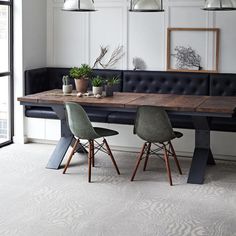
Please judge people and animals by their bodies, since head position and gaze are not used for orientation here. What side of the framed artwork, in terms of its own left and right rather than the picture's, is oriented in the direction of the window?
right

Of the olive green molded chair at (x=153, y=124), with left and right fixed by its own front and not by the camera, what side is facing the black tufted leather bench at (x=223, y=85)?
front

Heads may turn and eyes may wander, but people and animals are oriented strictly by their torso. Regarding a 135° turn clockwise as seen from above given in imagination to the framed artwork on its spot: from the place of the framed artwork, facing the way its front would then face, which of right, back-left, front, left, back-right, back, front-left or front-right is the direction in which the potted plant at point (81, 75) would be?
left

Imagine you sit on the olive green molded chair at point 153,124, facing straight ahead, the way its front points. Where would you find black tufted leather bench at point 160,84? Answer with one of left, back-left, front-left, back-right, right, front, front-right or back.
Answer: front-left

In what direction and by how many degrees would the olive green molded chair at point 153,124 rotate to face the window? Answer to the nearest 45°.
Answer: approximately 90° to its left

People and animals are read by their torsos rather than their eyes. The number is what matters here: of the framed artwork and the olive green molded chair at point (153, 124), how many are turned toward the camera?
1

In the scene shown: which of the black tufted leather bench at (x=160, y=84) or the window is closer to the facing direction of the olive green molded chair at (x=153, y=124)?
the black tufted leather bench

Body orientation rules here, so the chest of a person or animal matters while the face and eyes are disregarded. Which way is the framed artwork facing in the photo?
toward the camera

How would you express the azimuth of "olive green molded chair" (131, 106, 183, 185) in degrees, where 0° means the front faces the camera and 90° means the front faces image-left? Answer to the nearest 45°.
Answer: approximately 225°

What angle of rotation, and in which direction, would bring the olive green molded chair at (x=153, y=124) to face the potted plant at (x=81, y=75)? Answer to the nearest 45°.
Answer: approximately 90° to its left

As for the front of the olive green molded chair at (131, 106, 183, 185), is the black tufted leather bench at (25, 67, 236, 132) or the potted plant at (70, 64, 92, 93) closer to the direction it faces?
the black tufted leather bench

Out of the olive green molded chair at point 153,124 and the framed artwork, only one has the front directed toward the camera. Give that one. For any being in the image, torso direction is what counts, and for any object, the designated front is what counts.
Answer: the framed artwork

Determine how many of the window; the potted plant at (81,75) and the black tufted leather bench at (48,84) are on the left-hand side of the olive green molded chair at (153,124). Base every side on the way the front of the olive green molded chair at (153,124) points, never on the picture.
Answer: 3

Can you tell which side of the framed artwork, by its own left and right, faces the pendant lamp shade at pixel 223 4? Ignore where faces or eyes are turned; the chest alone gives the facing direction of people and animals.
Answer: front
